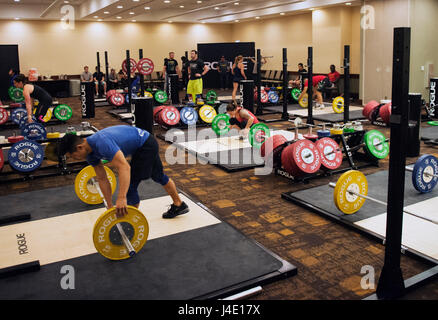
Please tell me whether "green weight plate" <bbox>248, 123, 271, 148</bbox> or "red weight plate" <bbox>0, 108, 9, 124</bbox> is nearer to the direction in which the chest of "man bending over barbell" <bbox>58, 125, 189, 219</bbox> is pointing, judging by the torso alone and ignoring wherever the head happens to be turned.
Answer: the red weight plate

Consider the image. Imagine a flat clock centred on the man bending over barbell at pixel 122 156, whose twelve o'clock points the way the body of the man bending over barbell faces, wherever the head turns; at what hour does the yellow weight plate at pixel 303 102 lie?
The yellow weight plate is roughly at 4 o'clock from the man bending over barbell.

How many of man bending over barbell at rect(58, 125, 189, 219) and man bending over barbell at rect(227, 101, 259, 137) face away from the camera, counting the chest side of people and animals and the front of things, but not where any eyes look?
0

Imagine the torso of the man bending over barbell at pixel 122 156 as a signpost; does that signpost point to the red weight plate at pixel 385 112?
no

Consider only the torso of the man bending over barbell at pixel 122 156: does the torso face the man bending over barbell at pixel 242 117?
no

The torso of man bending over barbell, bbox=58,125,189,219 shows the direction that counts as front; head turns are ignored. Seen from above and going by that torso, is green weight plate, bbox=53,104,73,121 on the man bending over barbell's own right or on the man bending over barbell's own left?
on the man bending over barbell's own right

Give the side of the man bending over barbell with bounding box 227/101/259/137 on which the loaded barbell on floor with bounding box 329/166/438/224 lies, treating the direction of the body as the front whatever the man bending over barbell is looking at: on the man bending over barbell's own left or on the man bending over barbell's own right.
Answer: on the man bending over barbell's own left

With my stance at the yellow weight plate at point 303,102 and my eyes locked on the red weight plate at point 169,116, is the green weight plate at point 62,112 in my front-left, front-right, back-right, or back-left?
front-right

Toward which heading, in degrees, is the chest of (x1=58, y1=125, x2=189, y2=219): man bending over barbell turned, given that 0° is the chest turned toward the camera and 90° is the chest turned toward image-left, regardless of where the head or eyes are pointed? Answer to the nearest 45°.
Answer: approximately 90°

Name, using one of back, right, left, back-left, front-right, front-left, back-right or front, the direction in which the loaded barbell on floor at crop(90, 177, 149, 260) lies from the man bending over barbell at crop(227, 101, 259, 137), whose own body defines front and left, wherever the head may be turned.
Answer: front-left

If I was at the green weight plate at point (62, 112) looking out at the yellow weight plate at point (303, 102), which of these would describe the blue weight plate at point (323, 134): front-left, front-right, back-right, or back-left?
front-right

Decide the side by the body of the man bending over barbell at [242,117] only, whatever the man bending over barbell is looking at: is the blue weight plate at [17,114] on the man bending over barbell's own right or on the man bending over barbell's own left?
on the man bending over barbell's own right

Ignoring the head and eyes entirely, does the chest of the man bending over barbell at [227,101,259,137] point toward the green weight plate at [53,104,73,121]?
no

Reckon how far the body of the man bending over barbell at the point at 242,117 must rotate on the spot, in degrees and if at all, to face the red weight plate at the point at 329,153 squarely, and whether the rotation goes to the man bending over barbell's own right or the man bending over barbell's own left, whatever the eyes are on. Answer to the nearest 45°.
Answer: approximately 90° to the man bending over barbell's own left
